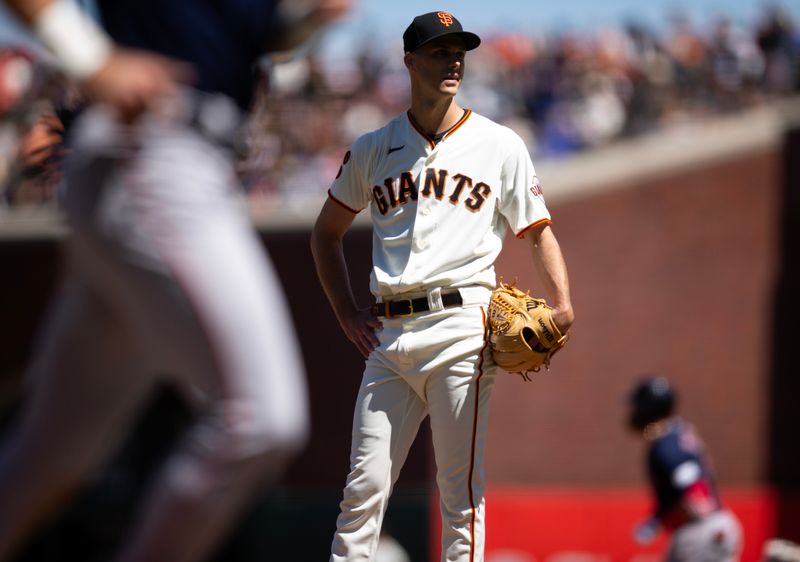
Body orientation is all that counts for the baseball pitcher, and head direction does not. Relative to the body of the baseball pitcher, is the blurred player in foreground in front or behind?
in front

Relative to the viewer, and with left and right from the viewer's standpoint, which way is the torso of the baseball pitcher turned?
facing the viewer
